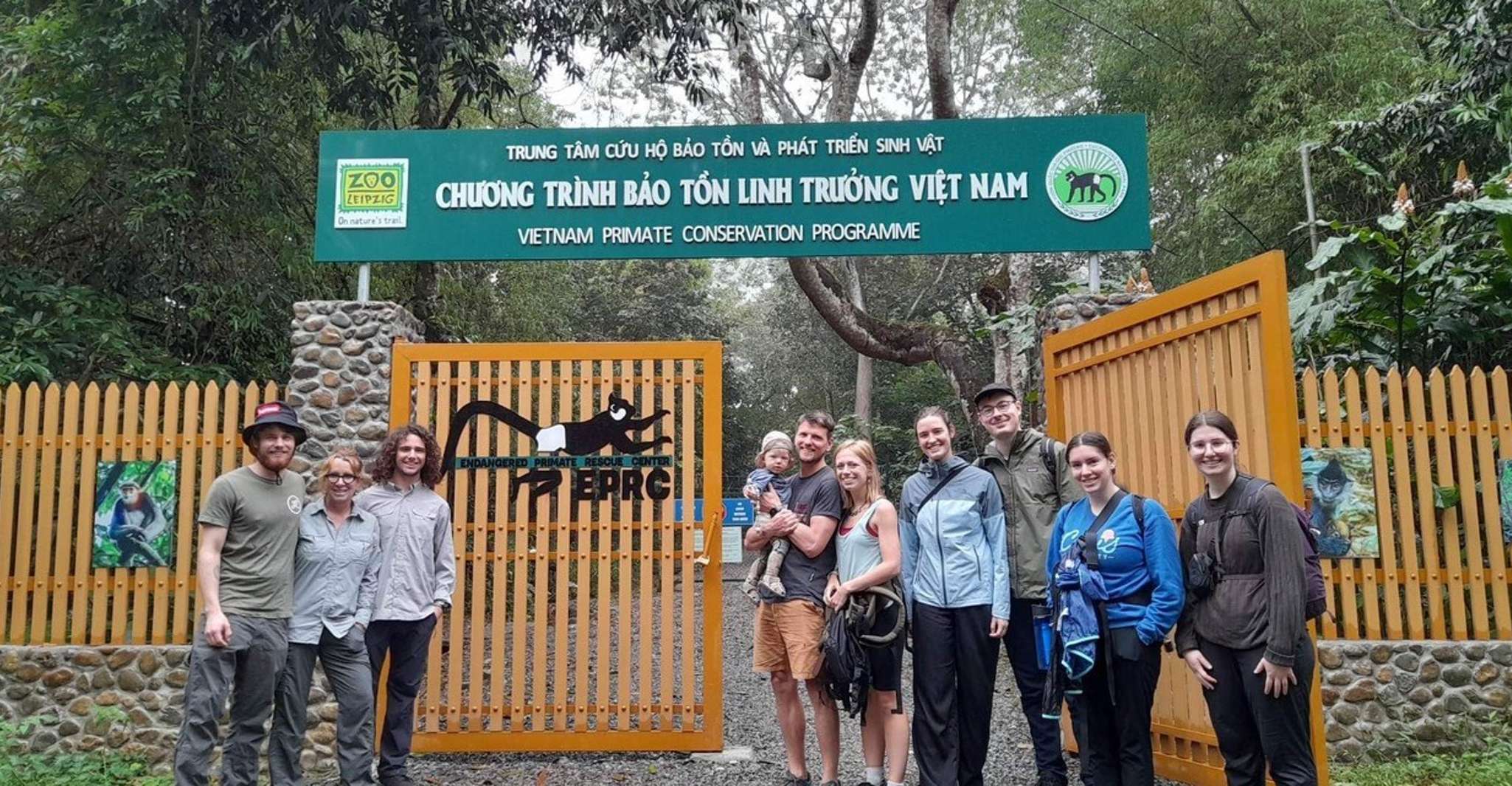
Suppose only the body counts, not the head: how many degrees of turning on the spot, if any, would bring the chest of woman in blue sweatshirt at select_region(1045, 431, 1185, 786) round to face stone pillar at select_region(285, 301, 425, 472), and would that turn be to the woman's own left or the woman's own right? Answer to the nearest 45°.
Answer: approximately 45° to the woman's own right

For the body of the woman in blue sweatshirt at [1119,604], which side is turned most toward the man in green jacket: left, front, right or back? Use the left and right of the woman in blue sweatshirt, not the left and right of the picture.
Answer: right

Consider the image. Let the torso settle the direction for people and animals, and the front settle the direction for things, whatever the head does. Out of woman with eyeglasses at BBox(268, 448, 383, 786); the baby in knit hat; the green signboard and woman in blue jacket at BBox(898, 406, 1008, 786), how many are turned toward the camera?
4

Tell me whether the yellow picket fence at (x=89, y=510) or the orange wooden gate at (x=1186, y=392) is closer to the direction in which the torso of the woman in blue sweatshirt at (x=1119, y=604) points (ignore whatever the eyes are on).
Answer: the yellow picket fence

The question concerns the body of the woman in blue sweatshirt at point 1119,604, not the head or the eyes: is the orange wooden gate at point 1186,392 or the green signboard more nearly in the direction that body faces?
the green signboard

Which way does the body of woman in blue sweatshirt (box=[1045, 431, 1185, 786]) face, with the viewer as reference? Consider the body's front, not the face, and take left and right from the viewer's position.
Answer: facing the viewer and to the left of the viewer

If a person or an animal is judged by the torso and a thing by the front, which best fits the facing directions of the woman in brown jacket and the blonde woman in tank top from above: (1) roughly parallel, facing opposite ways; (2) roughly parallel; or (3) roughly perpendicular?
roughly parallel

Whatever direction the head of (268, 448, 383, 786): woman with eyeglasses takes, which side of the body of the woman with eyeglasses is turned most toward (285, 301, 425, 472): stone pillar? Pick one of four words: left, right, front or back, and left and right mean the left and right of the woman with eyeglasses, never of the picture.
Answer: back

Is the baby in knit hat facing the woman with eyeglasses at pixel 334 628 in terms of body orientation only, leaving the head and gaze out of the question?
no

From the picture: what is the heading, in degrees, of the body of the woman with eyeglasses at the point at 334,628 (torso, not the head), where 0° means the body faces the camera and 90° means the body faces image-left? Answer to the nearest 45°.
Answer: approximately 0°

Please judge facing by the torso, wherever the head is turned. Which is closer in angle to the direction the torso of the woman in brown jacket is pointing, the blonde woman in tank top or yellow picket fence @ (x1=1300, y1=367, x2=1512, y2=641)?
the blonde woman in tank top

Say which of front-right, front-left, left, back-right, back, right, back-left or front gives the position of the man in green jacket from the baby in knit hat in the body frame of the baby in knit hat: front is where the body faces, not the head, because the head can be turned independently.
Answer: left

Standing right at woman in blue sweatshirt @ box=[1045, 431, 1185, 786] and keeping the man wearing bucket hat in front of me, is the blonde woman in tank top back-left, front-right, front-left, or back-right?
front-right

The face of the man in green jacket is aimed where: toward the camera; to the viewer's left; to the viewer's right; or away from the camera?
toward the camera

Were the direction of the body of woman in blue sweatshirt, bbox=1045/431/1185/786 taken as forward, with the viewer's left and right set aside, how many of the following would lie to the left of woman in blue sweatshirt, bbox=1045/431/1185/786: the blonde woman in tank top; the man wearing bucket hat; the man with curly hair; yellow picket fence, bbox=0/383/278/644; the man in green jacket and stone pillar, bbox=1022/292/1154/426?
0

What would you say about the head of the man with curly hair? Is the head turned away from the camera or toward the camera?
toward the camera
